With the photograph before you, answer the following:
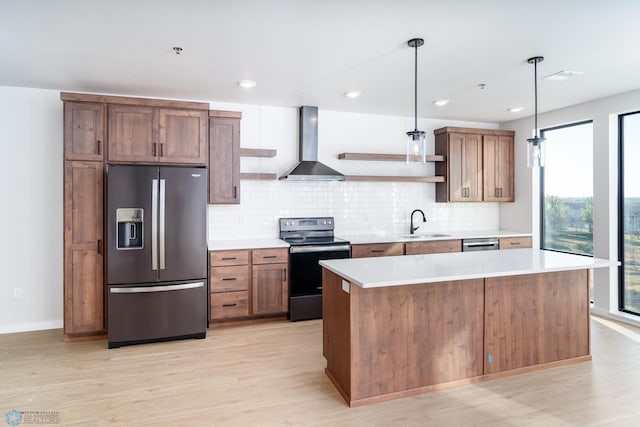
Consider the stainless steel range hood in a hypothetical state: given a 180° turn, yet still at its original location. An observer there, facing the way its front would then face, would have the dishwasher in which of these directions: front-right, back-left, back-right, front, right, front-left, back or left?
right

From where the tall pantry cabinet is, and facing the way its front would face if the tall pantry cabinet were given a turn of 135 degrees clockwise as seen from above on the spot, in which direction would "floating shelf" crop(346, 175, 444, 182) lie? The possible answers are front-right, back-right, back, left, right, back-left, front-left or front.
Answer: back-right

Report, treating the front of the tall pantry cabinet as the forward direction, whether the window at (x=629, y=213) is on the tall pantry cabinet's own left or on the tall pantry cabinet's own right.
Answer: on the tall pantry cabinet's own left

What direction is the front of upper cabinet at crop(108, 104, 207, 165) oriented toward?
toward the camera

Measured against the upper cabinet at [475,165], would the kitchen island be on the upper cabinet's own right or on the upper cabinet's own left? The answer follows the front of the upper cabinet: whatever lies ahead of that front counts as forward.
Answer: on the upper cabinet's own right

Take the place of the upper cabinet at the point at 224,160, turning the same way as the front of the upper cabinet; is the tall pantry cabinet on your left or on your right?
on your right

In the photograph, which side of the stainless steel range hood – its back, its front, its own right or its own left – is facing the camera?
front

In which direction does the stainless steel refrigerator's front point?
toward the camera

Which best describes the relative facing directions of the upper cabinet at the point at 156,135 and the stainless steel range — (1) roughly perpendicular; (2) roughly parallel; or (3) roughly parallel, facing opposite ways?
roughly parallel

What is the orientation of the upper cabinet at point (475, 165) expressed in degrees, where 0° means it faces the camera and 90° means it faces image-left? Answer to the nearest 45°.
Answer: approximately 315°

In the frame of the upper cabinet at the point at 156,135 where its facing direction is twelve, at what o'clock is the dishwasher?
The dishwasher is roughly at 9 o'clock from the upper cabinet.

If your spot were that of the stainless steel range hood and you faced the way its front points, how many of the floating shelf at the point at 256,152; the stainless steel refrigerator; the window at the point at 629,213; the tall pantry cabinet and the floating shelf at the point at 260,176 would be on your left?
1

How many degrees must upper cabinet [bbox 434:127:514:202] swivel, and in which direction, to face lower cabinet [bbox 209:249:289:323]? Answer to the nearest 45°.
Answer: approximately 90° to its right

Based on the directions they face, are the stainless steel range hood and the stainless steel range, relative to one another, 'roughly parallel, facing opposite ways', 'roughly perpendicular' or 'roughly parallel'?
roughly parallel

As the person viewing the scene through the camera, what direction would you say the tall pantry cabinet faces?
facing the viewer
